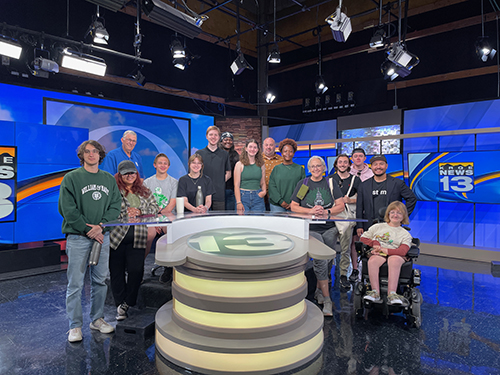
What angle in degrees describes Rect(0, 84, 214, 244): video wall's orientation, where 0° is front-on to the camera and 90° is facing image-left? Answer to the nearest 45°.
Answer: approximately 315°

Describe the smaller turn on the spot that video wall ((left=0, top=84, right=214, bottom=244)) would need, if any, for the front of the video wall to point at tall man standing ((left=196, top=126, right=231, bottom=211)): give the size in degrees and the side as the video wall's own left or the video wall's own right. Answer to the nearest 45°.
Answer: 0° — it already faces them

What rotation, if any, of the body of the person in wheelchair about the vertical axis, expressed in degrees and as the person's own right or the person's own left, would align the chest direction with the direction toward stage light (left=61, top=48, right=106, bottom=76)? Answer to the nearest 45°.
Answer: approximately 90° to the person's own right

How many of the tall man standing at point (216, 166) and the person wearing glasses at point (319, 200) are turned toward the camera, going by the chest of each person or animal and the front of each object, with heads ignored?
2

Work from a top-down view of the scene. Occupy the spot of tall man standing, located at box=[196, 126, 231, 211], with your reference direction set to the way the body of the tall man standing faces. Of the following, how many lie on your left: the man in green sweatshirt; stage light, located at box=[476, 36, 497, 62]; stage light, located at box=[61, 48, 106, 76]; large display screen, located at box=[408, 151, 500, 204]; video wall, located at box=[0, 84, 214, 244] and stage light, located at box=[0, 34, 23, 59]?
2

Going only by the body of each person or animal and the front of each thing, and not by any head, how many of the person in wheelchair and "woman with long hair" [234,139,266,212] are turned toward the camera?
2

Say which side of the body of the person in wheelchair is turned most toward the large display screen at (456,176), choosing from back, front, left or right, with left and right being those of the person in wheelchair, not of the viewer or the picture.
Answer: back

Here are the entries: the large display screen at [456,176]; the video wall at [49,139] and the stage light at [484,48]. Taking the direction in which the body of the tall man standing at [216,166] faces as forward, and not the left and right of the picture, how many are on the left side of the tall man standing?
2

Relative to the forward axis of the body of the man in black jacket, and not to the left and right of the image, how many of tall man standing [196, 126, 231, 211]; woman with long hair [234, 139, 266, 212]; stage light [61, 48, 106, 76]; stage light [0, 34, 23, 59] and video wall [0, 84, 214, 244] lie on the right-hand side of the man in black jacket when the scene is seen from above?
5
